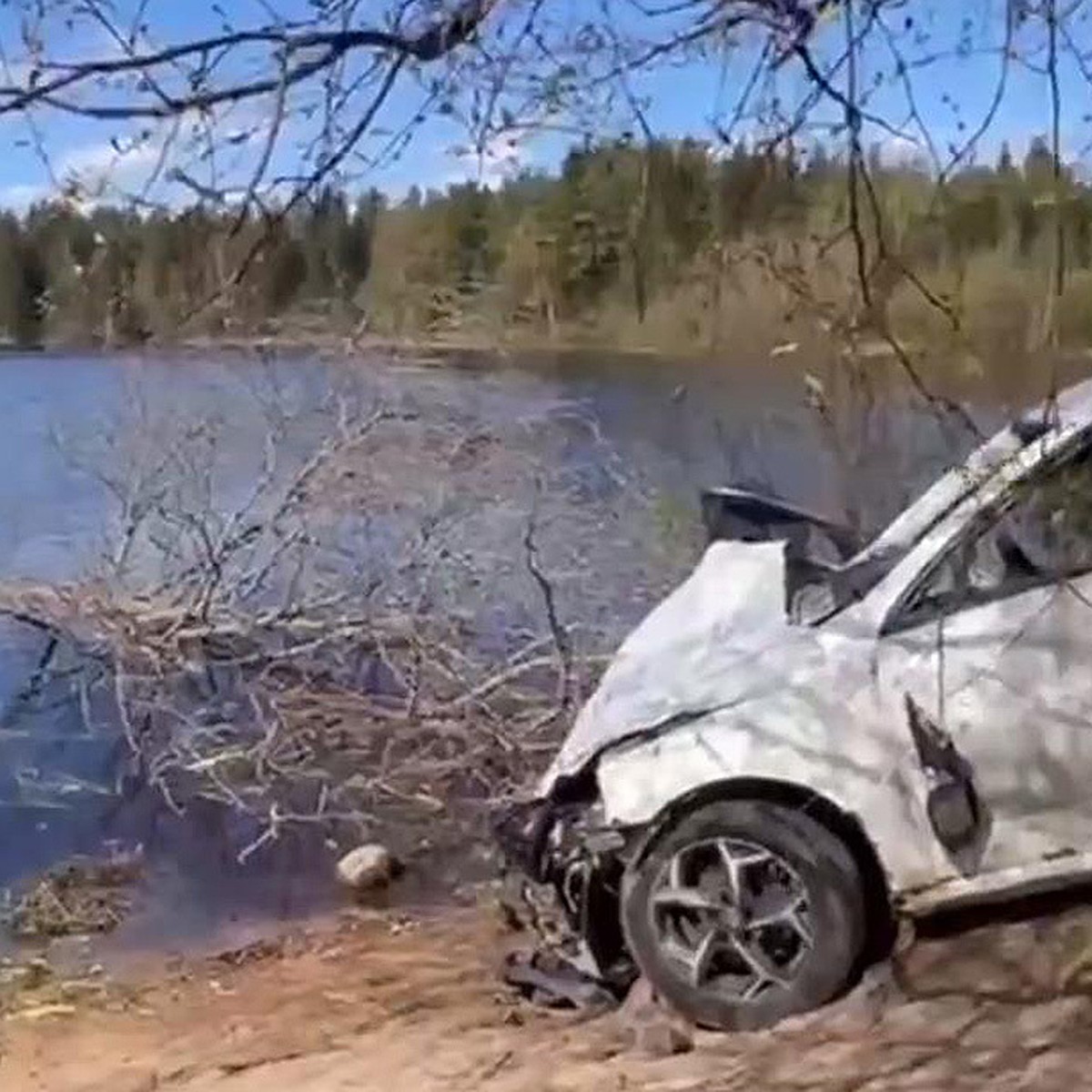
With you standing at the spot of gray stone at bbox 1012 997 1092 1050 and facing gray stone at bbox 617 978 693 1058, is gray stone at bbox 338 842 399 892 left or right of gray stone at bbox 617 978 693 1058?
right

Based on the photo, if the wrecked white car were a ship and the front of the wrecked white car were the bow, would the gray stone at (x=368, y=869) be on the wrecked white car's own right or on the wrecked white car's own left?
on the wrecked white car's own right

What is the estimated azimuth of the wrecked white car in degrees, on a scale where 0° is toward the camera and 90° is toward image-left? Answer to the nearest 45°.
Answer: approximately 90°
